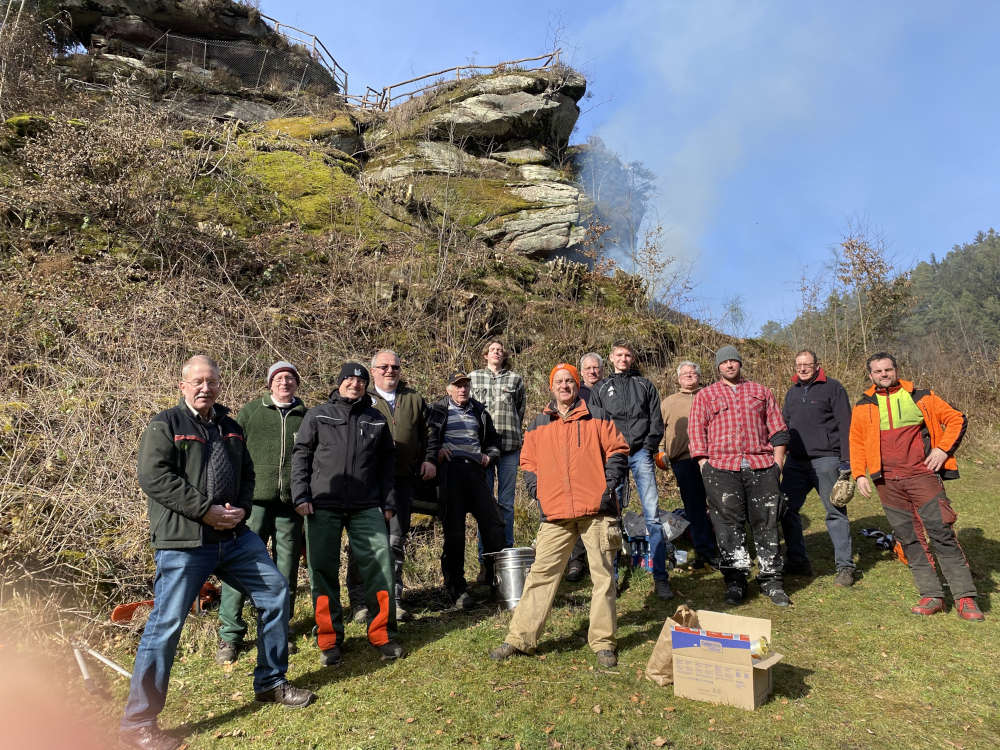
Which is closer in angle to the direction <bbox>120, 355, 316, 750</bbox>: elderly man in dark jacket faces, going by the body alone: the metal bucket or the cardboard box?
the cardboard box

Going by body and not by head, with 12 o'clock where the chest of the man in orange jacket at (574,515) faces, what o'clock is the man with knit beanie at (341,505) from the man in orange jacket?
The man with knit beanie is roughly at 3 o'clock from the man in orange jacket.

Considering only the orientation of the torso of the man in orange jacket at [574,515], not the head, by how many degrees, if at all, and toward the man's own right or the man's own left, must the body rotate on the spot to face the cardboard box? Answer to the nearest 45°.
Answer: approximately 45° to the man's own left

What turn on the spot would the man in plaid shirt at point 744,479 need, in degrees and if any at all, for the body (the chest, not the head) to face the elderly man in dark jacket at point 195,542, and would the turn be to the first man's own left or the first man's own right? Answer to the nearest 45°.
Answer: approximately 45° to the first man's own right

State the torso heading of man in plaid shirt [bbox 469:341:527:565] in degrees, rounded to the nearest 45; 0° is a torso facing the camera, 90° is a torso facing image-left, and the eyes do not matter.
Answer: approximately 0°

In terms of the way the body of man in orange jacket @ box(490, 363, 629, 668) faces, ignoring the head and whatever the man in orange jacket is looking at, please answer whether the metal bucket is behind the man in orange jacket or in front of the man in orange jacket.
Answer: behind
